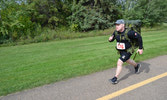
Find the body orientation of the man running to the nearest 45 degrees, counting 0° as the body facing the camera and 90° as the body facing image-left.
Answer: approximately 45°
